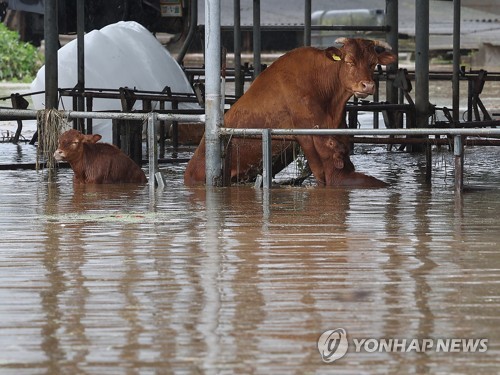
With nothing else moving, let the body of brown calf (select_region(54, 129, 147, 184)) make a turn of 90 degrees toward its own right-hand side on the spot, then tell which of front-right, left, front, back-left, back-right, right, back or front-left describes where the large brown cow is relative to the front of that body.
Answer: right

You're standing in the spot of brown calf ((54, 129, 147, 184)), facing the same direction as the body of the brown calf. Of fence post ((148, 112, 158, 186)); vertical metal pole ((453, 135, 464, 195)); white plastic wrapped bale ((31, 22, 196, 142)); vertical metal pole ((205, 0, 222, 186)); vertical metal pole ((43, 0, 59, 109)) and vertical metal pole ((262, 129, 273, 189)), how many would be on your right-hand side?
2

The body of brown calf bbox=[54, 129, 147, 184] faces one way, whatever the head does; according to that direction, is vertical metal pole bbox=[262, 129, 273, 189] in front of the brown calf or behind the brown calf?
behind

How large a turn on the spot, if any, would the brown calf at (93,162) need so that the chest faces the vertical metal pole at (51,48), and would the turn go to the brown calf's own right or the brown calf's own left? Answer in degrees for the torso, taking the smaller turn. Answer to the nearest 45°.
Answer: approximately 90° to the brown calf's own right

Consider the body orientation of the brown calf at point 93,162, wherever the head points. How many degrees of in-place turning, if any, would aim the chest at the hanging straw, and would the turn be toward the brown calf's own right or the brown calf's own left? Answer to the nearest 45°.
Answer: approximately 45° to the brown calf's own right

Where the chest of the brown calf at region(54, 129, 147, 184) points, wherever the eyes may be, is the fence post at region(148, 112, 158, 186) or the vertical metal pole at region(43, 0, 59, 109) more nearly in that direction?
the vertical metal pole

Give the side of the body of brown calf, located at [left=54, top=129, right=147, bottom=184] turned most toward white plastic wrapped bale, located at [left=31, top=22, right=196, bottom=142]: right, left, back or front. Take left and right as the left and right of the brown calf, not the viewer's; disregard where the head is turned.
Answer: right

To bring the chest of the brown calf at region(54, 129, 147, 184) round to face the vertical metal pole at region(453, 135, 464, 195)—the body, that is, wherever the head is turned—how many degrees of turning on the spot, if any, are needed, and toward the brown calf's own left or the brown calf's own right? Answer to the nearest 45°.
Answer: approximately 135° to the brown calf's own left

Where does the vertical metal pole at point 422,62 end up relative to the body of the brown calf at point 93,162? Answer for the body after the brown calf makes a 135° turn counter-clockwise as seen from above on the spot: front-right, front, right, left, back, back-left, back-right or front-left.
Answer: left

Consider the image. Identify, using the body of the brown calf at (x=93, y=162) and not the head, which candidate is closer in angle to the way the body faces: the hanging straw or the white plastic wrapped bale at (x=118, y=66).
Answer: the hanging straw

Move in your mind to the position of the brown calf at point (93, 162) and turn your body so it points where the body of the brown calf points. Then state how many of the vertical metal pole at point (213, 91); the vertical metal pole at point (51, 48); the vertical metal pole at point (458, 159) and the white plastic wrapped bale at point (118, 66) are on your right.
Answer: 2

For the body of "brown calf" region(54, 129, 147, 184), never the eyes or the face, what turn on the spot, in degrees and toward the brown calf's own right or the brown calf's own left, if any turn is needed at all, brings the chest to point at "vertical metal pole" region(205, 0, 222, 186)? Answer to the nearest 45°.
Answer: approximately 135° to the brown calf's own left

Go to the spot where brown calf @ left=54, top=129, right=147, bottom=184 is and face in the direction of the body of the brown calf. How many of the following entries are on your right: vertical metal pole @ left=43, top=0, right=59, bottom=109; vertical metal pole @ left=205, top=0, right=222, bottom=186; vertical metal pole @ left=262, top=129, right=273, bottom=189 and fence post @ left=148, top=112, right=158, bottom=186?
1

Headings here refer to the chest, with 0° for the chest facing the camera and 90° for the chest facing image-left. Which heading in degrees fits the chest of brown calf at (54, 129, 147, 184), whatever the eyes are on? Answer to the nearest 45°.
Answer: approximately 90°
